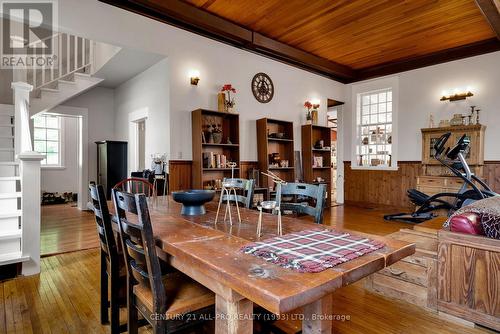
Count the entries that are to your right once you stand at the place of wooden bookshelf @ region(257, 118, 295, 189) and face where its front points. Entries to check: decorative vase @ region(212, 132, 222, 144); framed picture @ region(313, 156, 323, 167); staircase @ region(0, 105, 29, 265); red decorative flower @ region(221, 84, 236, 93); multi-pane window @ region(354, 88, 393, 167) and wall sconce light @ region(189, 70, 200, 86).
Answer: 4

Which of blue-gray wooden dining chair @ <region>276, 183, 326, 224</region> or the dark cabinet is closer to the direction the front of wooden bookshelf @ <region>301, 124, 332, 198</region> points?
the blue-gray wooden dining chair

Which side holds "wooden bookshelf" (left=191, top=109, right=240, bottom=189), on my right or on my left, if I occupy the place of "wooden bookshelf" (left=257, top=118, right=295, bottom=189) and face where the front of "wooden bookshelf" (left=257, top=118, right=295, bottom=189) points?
on my right

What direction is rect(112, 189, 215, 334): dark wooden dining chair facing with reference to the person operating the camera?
facing away from the viewer and to the right of the viewer

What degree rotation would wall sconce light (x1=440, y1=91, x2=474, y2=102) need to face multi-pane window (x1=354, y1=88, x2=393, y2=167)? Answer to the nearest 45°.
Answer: approximately 45° to its right

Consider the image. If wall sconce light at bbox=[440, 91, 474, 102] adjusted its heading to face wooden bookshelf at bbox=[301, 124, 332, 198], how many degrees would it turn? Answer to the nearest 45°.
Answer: approximately 45° to its right

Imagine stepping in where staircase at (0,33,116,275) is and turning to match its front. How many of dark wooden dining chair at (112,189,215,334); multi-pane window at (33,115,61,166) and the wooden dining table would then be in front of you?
2
